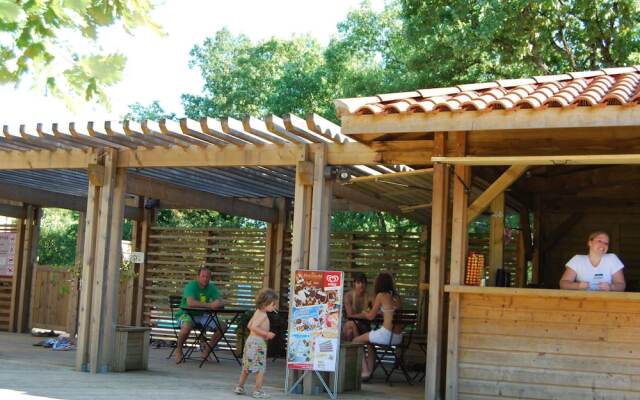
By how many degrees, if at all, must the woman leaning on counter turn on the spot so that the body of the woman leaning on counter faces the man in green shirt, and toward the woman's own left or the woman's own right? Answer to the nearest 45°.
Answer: approximately 135° to the woman's own right

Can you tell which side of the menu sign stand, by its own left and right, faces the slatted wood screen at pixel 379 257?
back

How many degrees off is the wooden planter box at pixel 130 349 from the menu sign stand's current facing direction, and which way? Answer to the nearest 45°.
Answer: approximately 135° to its right

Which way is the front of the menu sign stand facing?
toward the camera

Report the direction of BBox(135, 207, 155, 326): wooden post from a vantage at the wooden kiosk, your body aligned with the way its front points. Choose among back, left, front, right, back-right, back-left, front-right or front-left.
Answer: back-right

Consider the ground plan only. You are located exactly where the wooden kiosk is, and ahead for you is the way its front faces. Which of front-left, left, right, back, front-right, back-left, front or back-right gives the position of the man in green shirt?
back-right

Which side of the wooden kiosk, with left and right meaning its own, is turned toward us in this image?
front

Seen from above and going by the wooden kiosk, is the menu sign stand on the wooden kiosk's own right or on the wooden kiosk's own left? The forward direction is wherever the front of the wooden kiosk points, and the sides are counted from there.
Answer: on the wooden kiosk's own right

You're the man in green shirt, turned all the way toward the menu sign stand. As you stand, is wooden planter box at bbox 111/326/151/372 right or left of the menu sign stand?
right

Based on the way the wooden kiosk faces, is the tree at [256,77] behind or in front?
behind

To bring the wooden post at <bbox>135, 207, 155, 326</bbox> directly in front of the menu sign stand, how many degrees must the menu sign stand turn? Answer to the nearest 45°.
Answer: approximately 135° to its right

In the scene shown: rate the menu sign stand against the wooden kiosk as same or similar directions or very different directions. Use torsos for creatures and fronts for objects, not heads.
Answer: same or similar directions

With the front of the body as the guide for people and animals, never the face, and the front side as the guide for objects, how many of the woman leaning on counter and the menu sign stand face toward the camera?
2

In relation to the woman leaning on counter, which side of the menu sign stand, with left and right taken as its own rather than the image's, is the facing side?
left

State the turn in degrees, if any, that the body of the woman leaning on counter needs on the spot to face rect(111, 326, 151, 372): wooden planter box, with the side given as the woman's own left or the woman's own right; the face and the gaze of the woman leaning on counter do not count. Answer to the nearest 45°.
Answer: approximately 90° to the woman's own right

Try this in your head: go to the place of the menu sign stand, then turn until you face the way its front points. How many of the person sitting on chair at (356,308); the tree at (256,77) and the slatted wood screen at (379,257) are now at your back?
3
